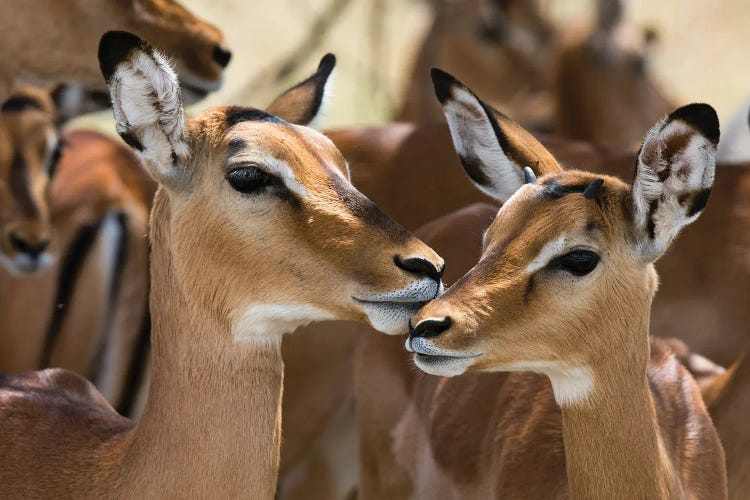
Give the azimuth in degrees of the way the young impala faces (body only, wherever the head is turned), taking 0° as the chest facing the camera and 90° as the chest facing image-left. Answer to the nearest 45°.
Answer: approximately 45°

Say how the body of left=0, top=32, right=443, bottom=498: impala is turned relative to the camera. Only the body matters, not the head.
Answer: to the viewer's right

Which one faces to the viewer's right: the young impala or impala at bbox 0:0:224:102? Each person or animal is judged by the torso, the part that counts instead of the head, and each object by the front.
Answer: the impala

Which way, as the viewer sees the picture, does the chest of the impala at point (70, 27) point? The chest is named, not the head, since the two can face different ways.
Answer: to the viewer's right

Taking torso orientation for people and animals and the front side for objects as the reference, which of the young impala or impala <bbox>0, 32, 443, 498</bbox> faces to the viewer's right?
the impala

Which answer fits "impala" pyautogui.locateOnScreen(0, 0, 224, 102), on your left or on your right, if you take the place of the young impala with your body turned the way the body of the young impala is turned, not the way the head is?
on your right

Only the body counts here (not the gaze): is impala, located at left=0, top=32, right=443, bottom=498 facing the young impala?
yes

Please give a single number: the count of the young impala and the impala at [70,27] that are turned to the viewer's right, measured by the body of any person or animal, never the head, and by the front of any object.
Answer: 1
